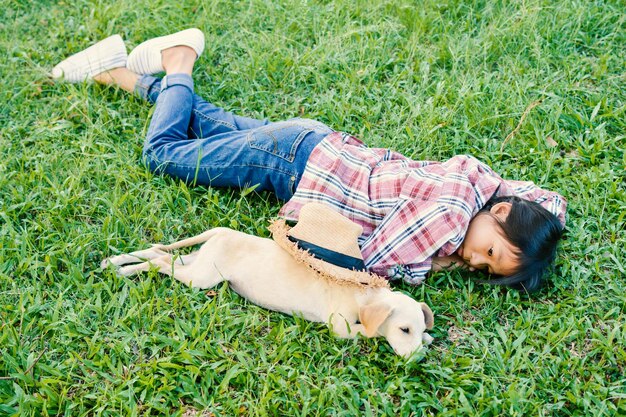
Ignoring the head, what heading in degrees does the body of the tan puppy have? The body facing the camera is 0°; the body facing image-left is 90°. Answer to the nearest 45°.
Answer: approximately 315°

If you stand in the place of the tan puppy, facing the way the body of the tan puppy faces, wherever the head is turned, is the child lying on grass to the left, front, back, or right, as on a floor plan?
left
